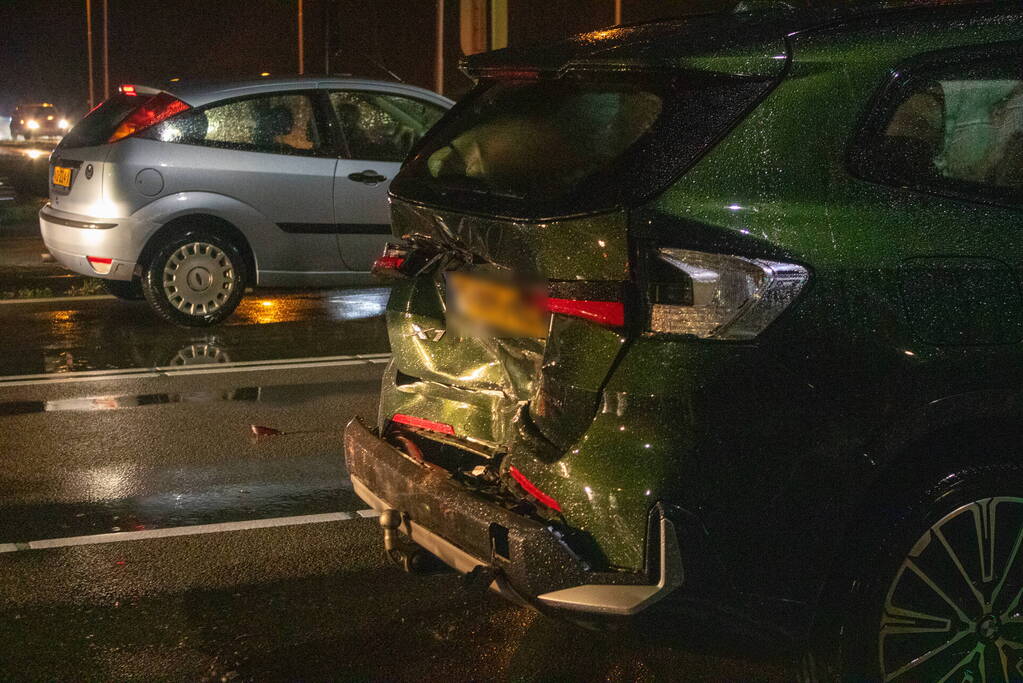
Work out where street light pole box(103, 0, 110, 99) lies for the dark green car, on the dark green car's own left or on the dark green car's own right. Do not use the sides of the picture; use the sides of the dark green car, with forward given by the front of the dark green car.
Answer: on the dark green car's own left

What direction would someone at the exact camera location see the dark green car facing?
facing away from the viewer and to the right of the viewer

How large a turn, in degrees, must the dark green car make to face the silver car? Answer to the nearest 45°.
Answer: approximately 90° to its left
